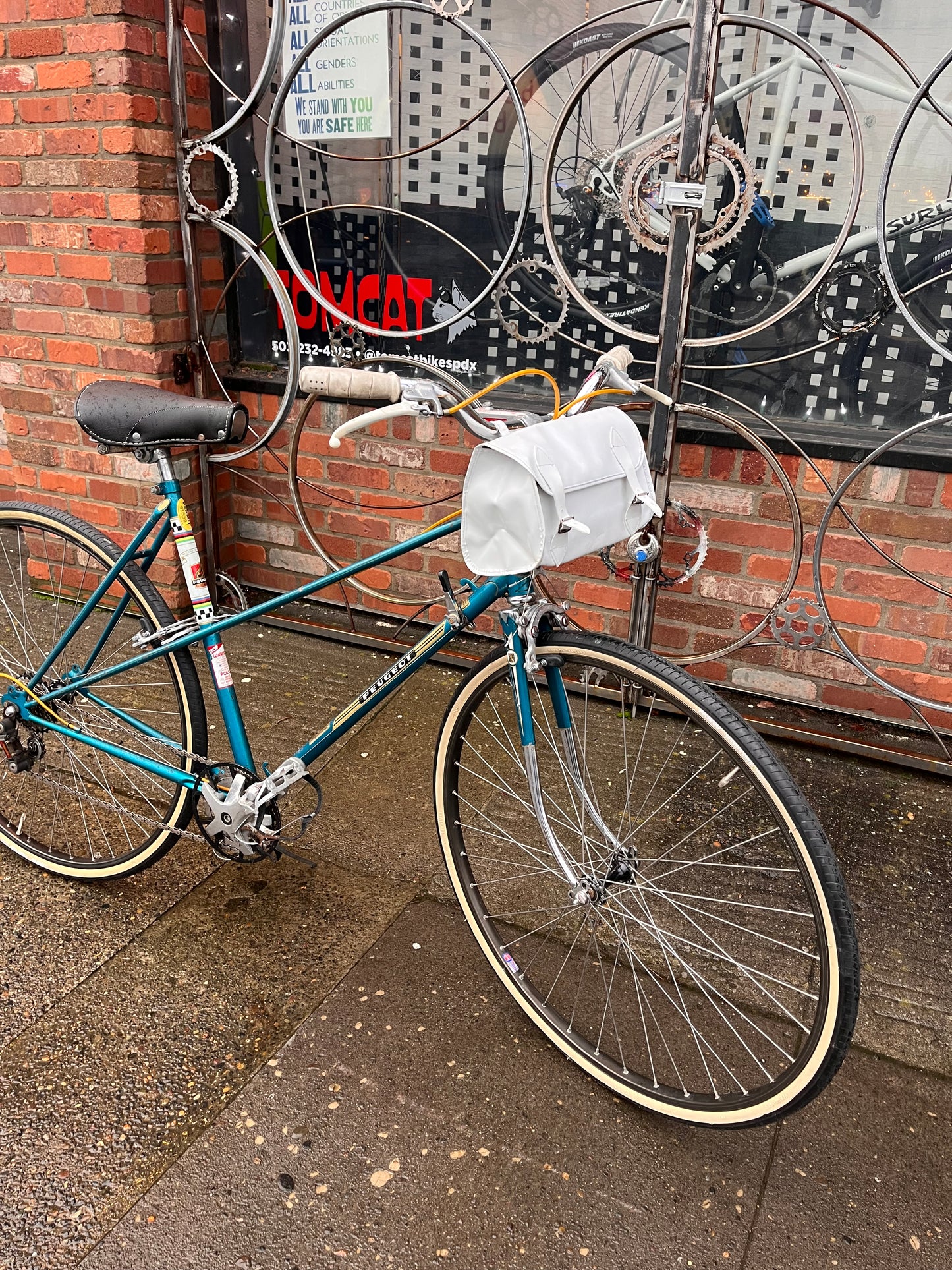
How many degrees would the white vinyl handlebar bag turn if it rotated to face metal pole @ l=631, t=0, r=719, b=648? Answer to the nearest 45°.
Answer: approximately 135° to its left

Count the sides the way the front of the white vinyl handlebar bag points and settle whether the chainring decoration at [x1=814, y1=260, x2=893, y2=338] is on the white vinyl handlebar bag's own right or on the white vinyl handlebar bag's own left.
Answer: on the white vinyl handlebar bag's own left

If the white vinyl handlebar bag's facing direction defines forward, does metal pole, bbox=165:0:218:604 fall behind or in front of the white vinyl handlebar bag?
behind

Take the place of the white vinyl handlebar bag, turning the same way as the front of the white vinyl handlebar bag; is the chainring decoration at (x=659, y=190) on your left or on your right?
on your left

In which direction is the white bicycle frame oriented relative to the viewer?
to the viewer's right

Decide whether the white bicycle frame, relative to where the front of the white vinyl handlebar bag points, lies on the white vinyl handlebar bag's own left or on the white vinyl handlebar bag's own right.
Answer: on the white vinyl handlebar bag's own left

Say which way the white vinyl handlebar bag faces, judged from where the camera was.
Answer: facing the viewer and to the right of the viewer

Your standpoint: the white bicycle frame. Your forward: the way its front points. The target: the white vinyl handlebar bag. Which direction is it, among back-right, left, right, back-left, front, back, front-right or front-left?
right

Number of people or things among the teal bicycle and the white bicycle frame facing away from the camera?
0
